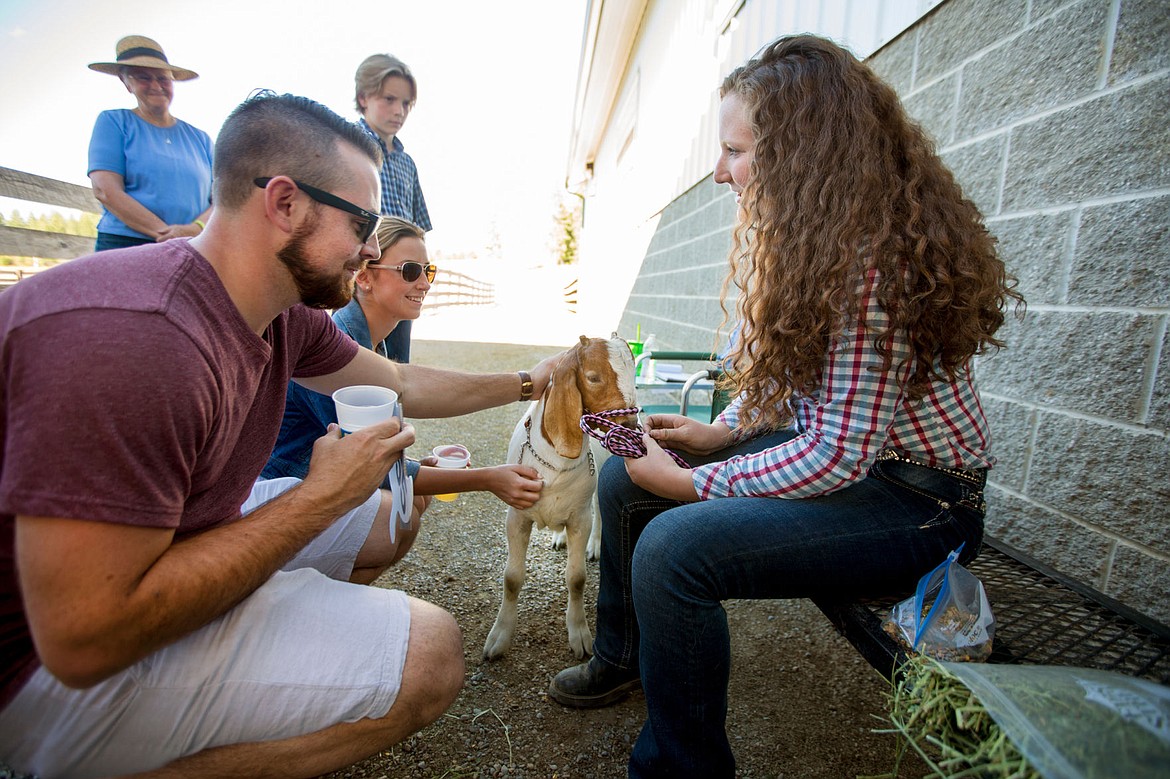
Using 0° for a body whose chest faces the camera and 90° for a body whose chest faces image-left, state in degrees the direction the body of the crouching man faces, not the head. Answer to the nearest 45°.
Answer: approximately 270°

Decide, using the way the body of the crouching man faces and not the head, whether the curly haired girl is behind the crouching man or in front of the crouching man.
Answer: in front

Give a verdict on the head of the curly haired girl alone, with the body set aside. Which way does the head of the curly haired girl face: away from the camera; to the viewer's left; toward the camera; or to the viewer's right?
to the viewer's left

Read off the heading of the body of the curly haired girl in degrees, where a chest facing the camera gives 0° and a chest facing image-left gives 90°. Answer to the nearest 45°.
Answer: approximately 90°

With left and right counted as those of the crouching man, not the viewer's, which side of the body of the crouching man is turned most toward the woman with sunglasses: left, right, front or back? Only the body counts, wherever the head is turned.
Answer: left

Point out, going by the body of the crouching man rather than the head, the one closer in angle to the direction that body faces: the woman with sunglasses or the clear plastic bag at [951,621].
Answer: the clear plastic bag

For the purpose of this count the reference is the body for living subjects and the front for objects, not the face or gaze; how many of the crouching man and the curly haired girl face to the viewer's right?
1

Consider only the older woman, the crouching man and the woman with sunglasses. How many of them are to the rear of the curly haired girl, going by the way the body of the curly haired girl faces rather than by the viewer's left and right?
0

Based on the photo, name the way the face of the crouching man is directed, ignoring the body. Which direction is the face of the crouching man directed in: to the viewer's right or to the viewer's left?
to the viewer's right

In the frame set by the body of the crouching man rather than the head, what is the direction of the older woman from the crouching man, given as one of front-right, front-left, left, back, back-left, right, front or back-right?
left
